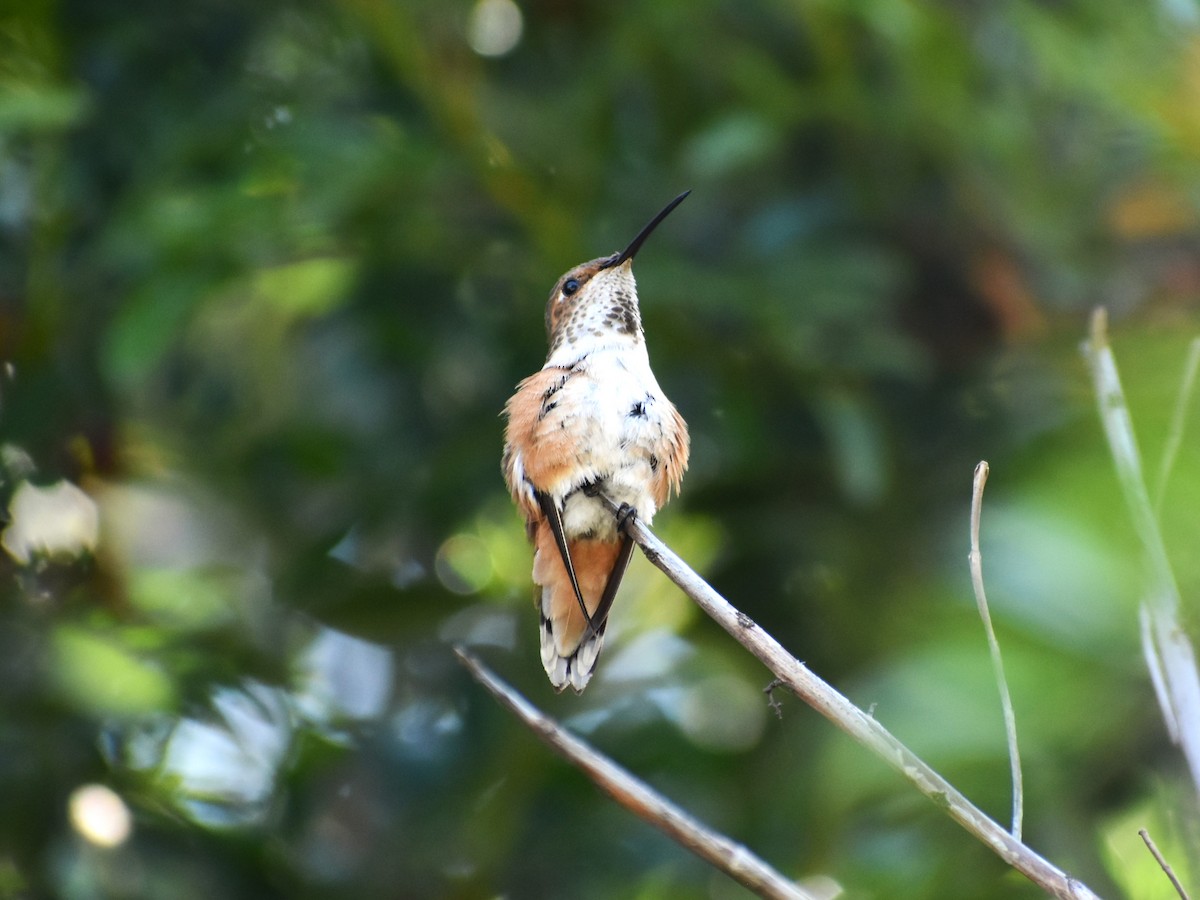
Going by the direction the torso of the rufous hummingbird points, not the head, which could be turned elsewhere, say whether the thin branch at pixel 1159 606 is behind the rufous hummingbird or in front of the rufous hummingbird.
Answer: in front

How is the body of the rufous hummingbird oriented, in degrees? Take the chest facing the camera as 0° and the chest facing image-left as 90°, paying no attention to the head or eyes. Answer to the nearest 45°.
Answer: approximately 315°
